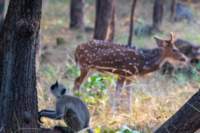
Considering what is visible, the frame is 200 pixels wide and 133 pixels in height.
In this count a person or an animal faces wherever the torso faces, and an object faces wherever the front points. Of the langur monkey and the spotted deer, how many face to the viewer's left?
1

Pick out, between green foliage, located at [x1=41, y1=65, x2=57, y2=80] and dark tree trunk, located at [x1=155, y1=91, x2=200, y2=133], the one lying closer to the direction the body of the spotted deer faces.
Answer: the dark tree trunk

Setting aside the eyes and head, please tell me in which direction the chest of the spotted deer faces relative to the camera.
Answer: to the viewer's right

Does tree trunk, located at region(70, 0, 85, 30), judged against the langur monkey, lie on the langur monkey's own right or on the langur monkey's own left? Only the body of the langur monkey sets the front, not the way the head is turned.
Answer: on the langur monkey's own right

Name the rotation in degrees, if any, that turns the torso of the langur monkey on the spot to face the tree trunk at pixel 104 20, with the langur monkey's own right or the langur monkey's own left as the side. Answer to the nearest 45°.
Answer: approximately 90° to the langur monkey's own right

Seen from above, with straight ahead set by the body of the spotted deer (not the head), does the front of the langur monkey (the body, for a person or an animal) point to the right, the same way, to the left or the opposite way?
the opposite way

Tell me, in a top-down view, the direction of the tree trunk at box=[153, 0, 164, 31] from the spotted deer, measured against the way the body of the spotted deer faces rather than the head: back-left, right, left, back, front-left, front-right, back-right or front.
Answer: left

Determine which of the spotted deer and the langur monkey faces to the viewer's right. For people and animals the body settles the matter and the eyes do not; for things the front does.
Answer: the spotted deer

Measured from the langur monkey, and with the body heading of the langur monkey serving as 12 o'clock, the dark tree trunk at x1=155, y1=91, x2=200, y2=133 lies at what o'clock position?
The dark tree trunk is roughly at 7 o'clock from the langur monkey.

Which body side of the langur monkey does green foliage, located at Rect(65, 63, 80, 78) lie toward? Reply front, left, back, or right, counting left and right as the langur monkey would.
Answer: right

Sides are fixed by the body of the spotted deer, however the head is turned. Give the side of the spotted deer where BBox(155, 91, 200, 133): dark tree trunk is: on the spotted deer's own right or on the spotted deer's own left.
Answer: on the spotted deer's own right

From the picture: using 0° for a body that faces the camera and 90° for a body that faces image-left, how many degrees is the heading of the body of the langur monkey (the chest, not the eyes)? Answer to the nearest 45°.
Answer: approximately 90°

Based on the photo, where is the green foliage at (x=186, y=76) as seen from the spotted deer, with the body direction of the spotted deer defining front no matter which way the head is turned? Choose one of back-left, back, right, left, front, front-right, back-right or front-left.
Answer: front-left
